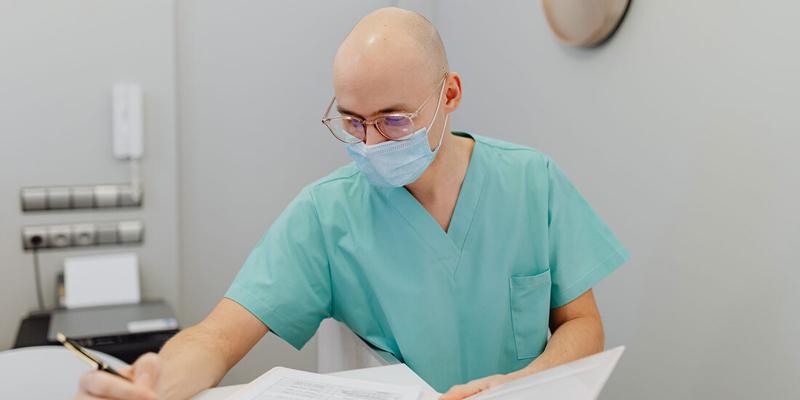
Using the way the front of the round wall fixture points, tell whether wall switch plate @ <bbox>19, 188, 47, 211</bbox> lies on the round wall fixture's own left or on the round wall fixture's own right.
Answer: on the round wall fixture's own right

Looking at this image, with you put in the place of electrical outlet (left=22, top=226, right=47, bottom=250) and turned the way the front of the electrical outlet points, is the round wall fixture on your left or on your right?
on your left
